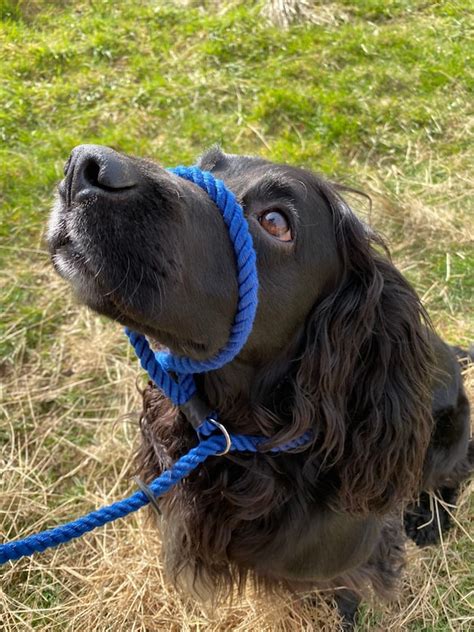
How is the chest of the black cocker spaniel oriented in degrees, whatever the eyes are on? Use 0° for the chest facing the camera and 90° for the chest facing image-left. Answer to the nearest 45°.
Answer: approximately 45°
